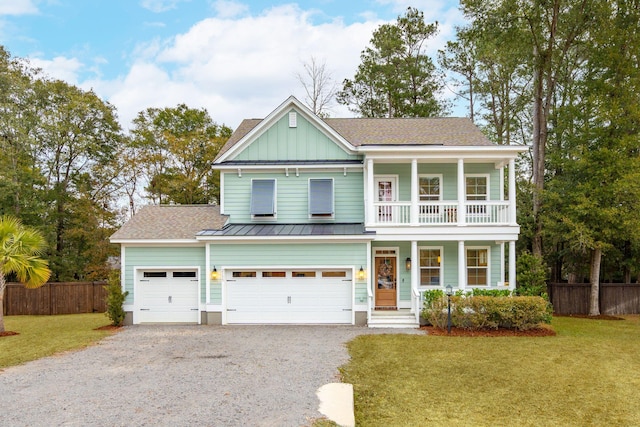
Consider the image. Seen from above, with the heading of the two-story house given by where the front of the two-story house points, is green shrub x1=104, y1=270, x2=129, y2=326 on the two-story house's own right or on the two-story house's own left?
on the two-story house's own right

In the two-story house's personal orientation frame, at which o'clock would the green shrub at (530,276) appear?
The green shrub is roughly at 9 o'clock from the two-story house.

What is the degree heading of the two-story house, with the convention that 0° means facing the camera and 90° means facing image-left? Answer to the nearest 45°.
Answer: approximately 0°

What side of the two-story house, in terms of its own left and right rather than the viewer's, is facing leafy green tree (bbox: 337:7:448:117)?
back

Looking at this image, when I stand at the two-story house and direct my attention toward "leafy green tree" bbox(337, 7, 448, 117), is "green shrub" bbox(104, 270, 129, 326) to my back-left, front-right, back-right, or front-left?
back-left

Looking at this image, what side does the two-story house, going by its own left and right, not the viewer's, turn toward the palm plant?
right

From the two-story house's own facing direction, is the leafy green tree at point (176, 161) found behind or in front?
behind

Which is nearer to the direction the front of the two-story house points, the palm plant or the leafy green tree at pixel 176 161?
the palm plant
